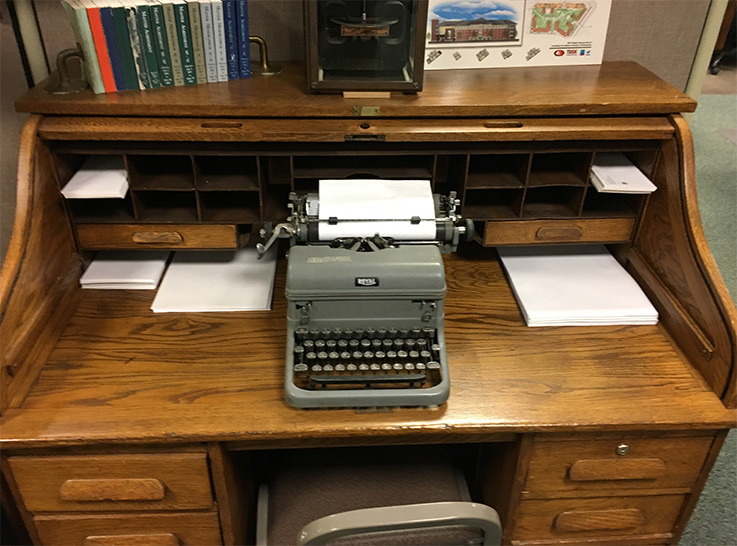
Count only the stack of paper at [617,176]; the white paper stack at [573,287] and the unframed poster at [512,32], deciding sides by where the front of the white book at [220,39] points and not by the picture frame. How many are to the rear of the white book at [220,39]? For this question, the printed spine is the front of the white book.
0

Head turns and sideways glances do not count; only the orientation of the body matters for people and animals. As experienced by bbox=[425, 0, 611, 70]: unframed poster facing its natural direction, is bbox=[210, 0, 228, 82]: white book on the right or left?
on its right

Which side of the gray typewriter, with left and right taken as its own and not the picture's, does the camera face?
front

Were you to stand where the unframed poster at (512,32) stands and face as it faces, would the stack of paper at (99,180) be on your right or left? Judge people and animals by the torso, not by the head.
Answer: on your right

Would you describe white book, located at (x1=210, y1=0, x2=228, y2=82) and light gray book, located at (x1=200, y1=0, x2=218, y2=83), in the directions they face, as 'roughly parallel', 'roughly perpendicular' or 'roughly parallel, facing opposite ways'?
roughly parallel

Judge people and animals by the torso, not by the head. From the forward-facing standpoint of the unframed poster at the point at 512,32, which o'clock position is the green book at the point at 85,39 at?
The green book is roughly at 2 o'clock from the unframed poster.

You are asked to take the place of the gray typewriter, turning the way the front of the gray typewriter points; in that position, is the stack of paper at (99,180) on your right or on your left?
on your right

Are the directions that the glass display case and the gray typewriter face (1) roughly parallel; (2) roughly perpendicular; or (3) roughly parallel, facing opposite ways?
roughly parallel

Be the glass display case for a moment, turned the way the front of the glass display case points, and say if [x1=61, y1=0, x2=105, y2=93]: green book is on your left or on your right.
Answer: on your right

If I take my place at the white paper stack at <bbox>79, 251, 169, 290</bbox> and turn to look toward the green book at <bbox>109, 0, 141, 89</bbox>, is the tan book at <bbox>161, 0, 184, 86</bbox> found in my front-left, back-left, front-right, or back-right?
front-right

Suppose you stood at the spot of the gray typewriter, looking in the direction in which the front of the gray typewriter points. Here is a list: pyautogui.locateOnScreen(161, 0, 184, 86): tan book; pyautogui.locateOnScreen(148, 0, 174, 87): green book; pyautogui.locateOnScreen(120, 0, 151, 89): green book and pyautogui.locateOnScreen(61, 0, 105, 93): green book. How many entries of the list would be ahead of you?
0

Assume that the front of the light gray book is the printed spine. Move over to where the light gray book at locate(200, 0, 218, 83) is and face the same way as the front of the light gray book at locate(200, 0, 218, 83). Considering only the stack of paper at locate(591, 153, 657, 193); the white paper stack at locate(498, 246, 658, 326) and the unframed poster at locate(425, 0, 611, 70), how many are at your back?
0

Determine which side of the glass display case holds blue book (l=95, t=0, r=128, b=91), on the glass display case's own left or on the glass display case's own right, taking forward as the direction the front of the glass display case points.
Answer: on the glass display case's own right

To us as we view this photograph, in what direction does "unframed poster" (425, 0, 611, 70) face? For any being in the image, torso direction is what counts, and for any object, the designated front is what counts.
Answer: facing the viewer
